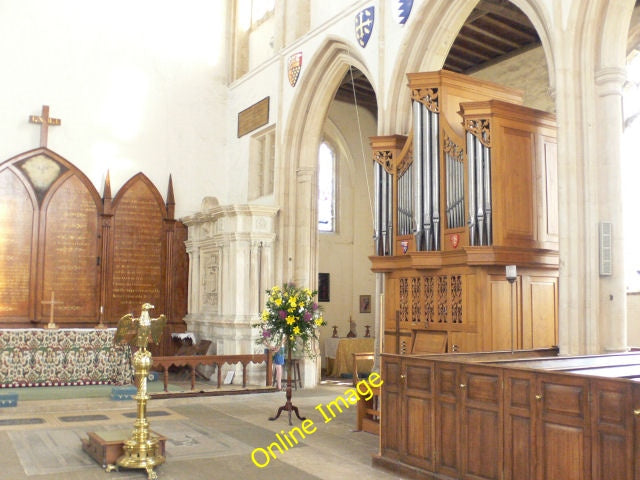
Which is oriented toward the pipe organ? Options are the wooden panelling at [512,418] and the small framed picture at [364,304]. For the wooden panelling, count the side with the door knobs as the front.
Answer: the small framed picture

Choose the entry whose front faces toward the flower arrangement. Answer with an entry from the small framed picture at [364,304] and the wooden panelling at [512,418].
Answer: the small framed picture

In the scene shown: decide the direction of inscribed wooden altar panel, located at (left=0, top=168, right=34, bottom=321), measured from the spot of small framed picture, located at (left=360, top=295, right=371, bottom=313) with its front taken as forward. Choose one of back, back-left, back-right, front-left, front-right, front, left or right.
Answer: front-right

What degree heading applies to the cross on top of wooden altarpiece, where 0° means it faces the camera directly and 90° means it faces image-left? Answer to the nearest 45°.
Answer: approximately 0°

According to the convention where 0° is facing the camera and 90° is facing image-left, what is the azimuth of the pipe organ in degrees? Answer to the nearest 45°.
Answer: approximately 45°

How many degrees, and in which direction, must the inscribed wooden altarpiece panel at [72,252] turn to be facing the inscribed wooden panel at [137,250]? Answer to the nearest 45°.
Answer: approximately 90° to its left

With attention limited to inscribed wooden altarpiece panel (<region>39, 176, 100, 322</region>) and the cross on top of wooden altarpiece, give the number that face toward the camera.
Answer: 2

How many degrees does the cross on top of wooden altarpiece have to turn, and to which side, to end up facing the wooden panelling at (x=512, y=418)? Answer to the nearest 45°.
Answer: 0° — it already faces it

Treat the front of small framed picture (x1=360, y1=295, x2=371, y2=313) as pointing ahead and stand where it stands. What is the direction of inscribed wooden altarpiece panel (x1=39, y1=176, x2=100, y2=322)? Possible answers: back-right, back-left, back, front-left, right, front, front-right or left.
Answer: front-right

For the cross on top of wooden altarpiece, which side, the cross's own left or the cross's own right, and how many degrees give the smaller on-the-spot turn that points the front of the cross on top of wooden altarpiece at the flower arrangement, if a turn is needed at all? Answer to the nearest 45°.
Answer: approximately 45° to the cross's own left

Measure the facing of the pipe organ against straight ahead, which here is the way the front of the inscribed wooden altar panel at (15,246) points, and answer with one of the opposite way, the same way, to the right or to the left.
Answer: to the right
